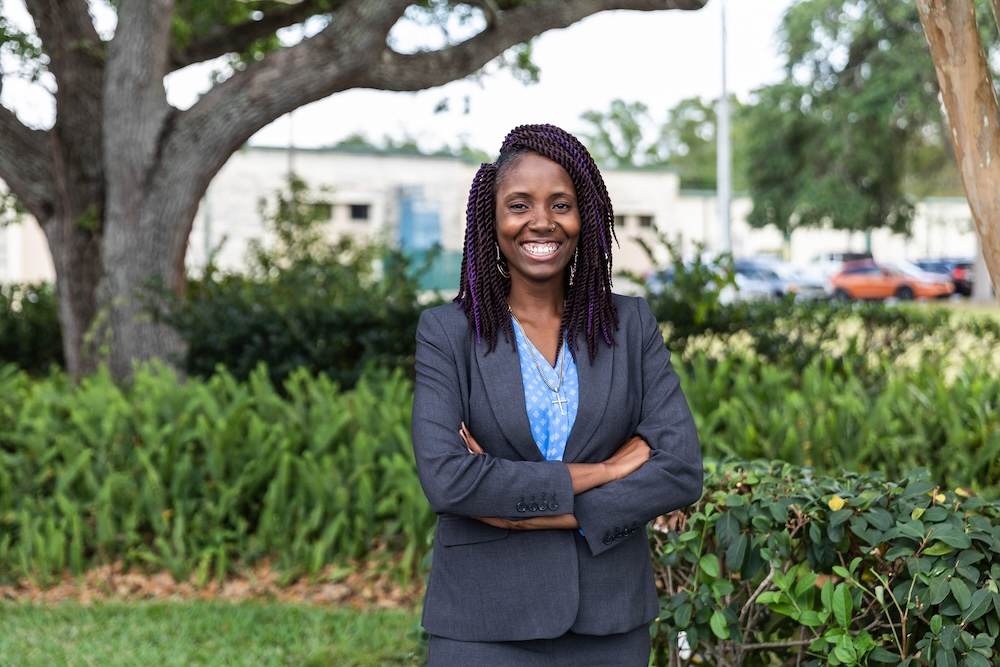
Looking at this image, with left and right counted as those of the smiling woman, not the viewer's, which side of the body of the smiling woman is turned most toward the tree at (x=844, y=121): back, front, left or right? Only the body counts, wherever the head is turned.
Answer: back

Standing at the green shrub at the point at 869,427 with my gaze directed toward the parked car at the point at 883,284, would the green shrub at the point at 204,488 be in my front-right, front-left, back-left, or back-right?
back-left

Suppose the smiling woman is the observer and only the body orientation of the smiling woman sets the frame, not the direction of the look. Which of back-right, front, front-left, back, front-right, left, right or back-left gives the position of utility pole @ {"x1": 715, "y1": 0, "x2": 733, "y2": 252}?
back

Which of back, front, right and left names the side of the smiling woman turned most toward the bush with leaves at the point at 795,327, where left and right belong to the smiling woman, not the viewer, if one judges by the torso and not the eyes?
back

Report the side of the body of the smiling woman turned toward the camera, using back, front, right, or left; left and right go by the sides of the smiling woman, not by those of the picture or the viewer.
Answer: front

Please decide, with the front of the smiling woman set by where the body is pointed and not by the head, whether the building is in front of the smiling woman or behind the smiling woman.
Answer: behind

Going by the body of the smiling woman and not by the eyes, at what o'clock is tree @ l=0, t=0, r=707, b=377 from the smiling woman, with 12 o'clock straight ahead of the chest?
The tree is roughly at 5 o'clock from the smiling woman.
